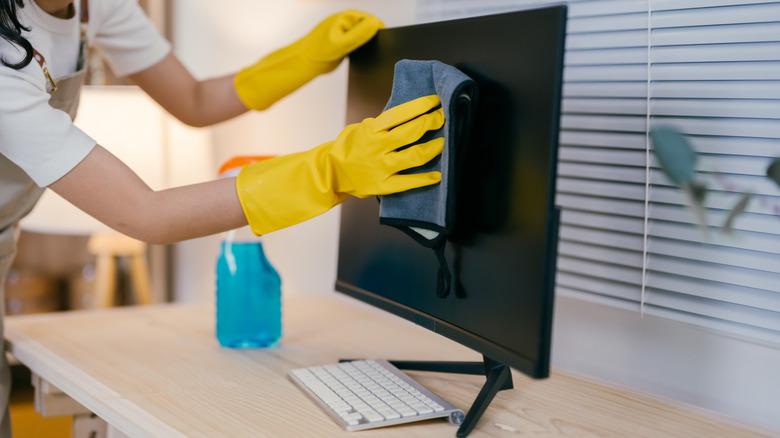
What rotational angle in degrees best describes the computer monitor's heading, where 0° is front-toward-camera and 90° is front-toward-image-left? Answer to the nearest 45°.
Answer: approximately 45°

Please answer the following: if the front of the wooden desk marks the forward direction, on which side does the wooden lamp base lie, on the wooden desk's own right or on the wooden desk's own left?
on the wooden desk's own right

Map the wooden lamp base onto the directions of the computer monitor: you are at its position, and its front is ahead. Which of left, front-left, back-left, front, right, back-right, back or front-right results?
right

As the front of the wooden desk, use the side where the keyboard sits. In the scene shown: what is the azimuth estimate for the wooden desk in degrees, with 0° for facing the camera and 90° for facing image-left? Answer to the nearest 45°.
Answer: approximately 45°

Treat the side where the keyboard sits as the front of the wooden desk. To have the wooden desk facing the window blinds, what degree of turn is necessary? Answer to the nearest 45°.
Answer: approximately 135° to its left
